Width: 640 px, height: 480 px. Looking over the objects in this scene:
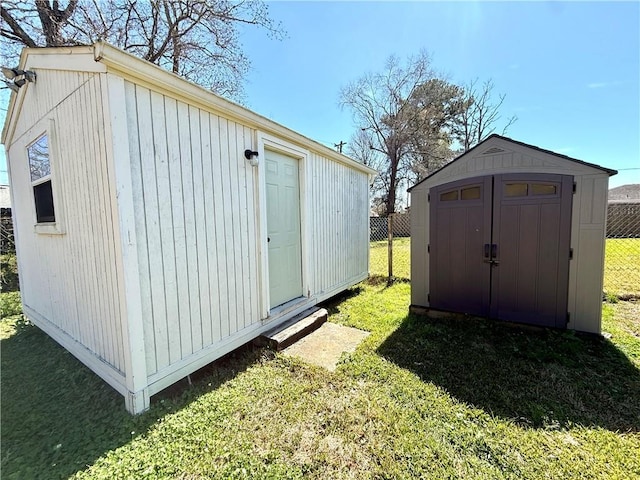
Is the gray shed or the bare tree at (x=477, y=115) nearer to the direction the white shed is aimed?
the gray shed

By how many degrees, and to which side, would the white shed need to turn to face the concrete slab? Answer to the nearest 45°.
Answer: approximately 45° to its left

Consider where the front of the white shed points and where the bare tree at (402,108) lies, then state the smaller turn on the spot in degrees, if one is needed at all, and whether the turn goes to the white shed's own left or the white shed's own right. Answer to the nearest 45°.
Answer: approximately 90° to the white shed's own left

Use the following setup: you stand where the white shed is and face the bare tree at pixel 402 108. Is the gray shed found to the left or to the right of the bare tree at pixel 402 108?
right

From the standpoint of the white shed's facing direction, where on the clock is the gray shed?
The gray shed is roughly at 11 o'clock from the white shed.

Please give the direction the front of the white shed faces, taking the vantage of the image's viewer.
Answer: facing the viewer and to the right of the viewer

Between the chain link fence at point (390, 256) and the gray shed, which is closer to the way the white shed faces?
the gray shed

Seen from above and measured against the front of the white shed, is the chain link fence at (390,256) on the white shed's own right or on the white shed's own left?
on the white shed's own left
